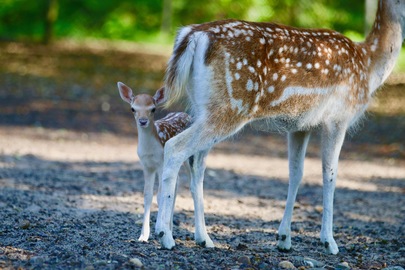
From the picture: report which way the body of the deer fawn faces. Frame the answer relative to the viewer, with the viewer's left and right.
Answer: facing the viewer and to the left of the viewer

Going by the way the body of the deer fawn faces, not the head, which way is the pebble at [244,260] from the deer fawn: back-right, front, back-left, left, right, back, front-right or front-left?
left

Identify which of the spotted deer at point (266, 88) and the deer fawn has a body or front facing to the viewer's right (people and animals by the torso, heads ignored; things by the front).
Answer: the spotted deer

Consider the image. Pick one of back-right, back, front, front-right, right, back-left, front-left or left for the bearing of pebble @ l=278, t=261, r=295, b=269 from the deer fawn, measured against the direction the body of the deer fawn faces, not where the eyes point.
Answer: left

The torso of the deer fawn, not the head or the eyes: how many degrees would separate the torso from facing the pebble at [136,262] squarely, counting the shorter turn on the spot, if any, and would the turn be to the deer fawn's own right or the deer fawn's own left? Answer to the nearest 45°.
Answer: approximately 45° to the deer fawn's own left

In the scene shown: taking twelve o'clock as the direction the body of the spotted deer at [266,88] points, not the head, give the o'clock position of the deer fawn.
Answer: The deer fawn is roughly at 6 o'clock from the spotted deer.

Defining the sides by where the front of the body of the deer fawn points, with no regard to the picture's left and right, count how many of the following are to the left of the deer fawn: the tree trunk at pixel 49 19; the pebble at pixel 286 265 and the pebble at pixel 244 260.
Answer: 2

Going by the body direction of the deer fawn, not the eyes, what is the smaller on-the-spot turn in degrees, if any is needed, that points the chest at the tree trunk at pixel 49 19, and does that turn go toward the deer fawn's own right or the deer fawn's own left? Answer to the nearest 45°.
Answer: approximately 135° to the deer fawn's own right

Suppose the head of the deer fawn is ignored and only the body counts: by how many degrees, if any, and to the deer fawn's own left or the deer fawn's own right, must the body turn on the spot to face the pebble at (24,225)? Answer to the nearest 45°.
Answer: approximately 45° to the deer fawn's own right

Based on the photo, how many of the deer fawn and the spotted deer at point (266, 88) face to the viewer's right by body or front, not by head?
1

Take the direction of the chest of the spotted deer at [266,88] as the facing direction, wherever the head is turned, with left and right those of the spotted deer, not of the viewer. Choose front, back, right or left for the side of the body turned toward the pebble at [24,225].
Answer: back

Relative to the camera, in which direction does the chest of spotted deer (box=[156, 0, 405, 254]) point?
to the viewer's right
